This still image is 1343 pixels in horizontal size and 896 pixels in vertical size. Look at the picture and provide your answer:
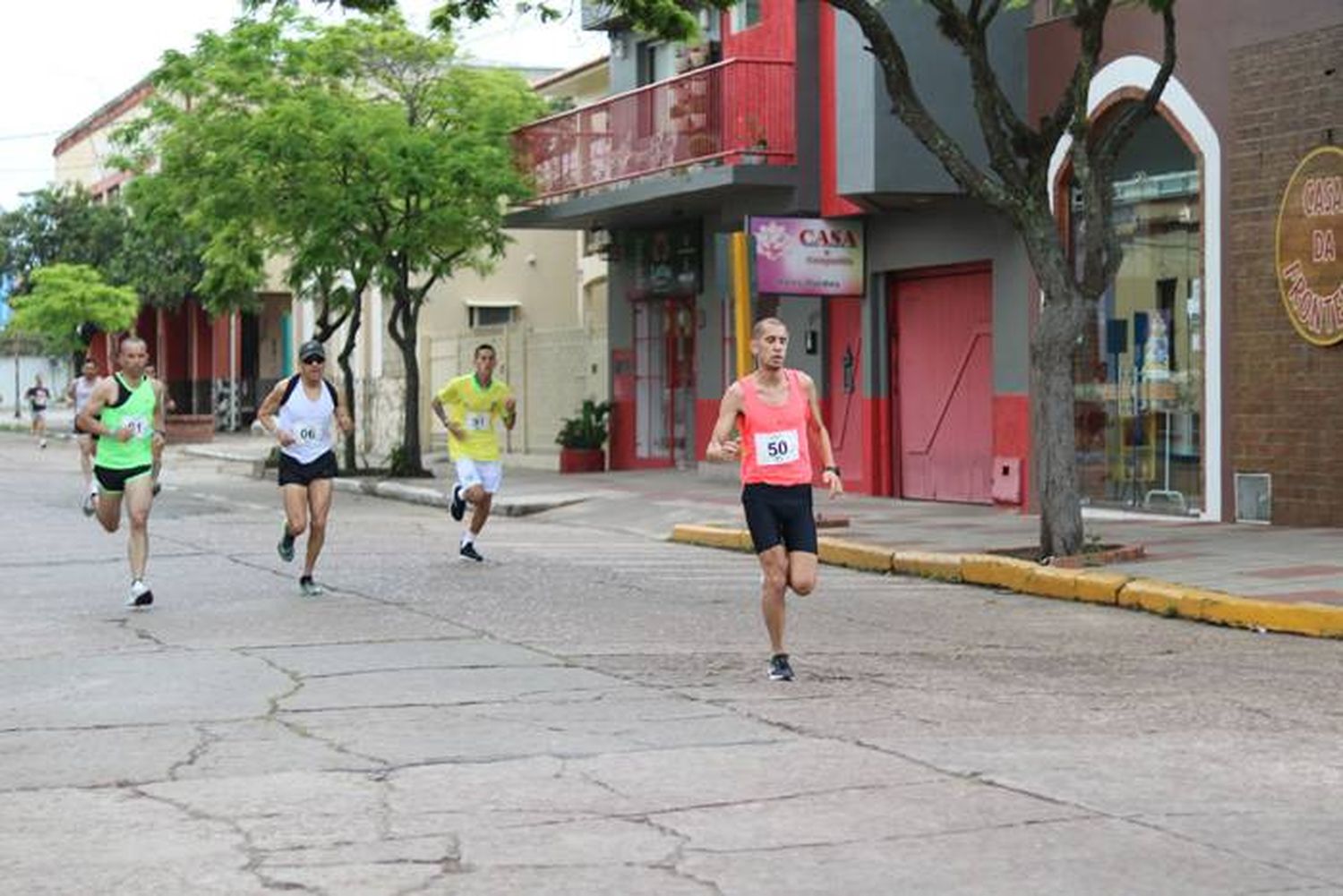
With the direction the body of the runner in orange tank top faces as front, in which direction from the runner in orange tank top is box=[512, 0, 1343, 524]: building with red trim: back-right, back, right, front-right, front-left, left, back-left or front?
back

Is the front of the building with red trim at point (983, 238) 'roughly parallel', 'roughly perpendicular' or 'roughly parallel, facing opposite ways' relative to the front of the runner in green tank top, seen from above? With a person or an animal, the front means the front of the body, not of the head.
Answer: roughly perpendicular

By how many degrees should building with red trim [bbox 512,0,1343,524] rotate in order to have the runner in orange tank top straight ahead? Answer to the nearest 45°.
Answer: approximately 45° to its left

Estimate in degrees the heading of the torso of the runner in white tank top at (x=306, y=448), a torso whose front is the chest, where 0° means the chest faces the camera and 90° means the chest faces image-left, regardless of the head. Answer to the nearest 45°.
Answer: approximately 0°

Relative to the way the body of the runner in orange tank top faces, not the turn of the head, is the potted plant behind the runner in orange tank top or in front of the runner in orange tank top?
behind

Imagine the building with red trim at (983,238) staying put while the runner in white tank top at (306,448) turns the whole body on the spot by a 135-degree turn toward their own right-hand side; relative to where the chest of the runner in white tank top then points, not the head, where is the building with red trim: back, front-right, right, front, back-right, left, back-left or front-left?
right

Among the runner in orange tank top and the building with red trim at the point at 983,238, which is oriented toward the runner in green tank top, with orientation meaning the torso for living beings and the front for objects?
the building with red trim

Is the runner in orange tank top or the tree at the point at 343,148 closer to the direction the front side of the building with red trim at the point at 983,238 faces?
the runner in orange tank top

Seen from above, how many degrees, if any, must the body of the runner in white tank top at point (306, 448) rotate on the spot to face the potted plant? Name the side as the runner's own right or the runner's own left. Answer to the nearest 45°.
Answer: approximately 180°

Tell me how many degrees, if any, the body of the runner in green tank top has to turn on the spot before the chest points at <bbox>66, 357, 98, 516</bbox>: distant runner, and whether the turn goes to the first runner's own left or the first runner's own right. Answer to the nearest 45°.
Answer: approximately 135° to the first runner's own left

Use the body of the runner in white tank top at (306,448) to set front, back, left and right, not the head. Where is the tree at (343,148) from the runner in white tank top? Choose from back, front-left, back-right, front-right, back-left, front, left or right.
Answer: back
